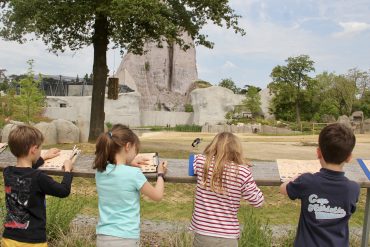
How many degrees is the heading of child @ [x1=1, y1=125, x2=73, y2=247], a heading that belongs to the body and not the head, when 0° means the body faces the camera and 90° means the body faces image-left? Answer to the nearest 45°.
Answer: approximately 225°

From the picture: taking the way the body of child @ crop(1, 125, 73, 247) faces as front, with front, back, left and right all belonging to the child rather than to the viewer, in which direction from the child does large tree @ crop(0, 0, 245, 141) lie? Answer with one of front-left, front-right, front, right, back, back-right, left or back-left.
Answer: front-left

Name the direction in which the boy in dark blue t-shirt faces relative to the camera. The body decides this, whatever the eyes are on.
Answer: away from the camera

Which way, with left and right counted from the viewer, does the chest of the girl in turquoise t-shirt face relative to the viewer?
facing away from the viewer and to the right of the viewer

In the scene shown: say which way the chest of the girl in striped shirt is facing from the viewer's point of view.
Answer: away from the camera

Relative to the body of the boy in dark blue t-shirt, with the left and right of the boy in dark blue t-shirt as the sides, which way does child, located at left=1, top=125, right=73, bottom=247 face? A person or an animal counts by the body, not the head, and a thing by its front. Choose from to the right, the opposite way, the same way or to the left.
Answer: the same way

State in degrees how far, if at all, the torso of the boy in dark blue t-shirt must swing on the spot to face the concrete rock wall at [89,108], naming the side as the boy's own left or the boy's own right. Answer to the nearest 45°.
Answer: approximately 45° to the boy's own left

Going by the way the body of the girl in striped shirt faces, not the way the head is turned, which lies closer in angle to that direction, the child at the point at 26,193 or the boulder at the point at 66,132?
the boulder

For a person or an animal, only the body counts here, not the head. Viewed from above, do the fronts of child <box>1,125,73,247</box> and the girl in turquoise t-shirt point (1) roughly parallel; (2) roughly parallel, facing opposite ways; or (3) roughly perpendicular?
roughly parallel

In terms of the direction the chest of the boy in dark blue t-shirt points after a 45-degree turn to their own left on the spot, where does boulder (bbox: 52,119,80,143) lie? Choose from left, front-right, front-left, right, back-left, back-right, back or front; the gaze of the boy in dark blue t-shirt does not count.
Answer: front

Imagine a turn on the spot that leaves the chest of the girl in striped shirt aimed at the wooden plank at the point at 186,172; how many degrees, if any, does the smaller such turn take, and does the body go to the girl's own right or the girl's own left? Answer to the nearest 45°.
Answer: approximately 45° to the girl's own left

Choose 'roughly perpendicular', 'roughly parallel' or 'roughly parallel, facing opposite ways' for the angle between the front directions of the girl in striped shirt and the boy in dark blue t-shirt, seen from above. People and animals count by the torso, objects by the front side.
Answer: roughly parallel

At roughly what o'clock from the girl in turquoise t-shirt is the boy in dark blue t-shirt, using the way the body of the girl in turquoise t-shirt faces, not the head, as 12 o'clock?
The boy in dark blue t-shirt is roughly at 2 o'clock from the girl in turquoise t-shirt.

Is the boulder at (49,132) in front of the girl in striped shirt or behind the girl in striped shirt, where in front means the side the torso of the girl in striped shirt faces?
in front

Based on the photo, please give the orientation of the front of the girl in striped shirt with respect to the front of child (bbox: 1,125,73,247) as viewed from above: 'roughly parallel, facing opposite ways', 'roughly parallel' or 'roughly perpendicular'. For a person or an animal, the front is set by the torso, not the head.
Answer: roughly parallel

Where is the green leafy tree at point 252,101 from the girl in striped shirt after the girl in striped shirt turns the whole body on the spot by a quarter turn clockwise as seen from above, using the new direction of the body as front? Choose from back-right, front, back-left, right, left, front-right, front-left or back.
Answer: left

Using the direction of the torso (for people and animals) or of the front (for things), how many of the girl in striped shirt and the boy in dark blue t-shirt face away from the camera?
2

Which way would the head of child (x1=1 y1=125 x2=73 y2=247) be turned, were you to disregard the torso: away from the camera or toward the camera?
away from the camera
